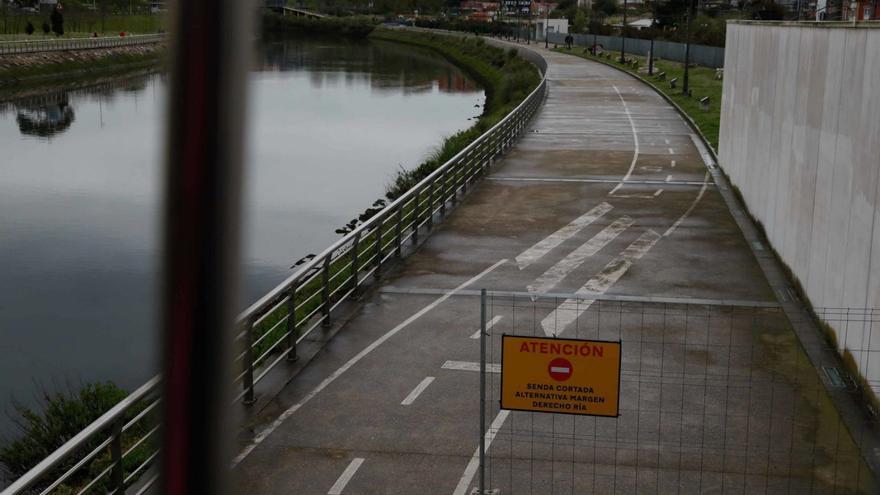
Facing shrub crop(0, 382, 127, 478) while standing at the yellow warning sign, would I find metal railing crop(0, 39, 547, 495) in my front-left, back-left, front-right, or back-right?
front-right

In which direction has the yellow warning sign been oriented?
toward the camera

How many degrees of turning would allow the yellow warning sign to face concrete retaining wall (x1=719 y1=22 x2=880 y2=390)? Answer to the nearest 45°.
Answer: approximately 135° to its left

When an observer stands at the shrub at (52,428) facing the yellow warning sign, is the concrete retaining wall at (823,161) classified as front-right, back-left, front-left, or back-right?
front-left

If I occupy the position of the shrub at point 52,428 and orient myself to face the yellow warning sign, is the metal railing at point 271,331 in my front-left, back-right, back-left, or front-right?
front-left

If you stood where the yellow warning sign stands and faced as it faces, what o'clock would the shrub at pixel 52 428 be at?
The shrub is roughly at 4 o'clock from the yellow warning sign.

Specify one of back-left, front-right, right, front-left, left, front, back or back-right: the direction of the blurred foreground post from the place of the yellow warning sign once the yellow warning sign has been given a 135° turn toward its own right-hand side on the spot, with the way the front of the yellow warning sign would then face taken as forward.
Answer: back-left
